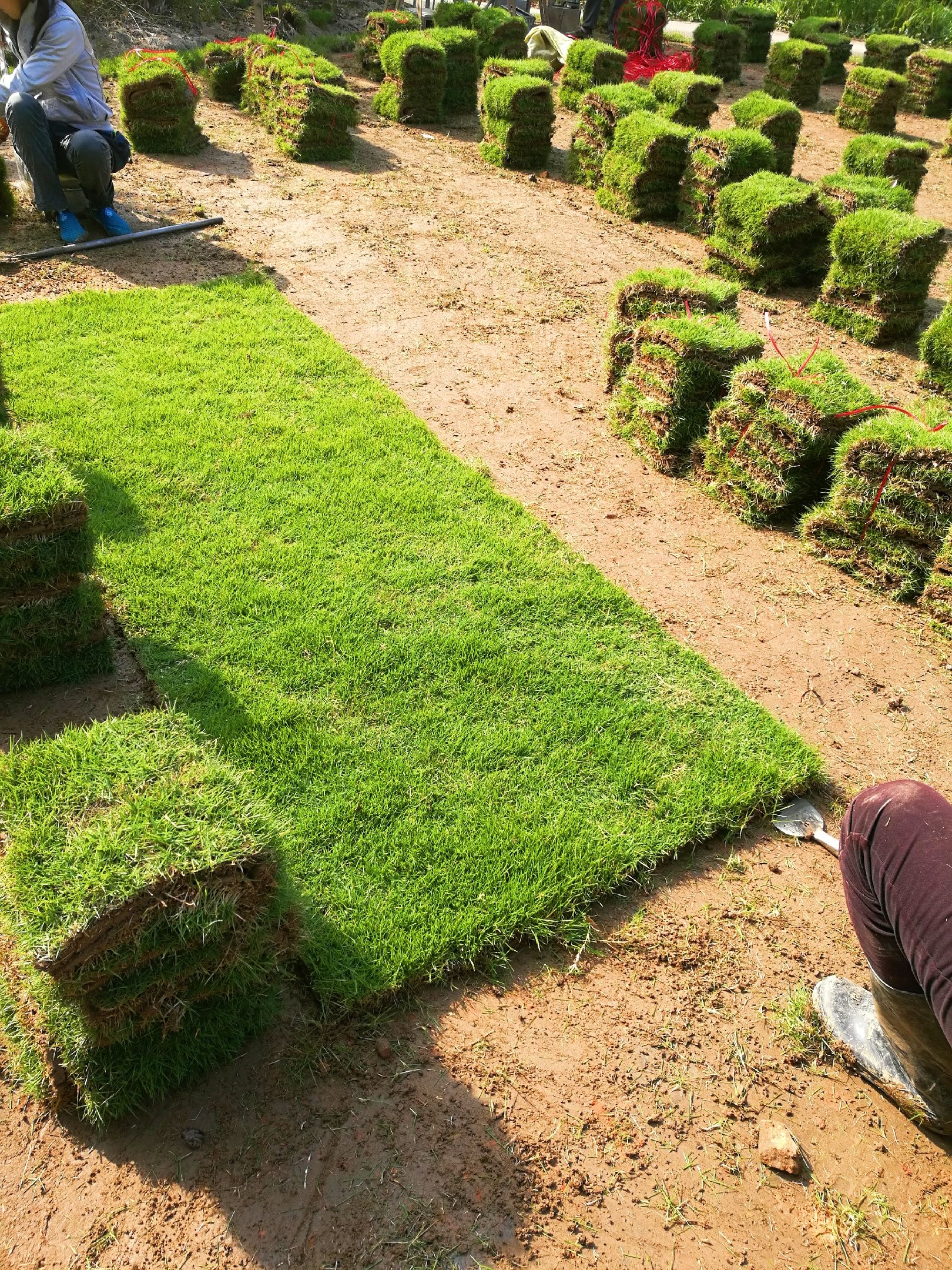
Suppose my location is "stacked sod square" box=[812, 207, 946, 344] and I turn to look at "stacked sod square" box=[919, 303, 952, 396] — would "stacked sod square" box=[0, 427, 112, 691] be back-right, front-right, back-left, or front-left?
front-right

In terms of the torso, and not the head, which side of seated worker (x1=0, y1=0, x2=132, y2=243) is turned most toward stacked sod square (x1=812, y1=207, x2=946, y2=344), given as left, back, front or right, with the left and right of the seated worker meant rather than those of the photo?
left

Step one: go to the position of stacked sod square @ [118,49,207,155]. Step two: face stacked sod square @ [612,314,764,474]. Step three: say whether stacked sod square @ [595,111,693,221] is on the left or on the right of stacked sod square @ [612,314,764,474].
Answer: left

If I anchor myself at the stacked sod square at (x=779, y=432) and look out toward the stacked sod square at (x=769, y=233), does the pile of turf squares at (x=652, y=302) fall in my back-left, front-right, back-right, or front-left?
front-left
